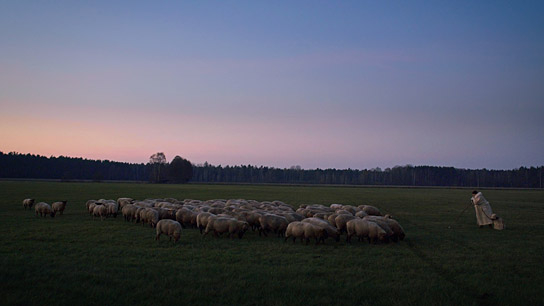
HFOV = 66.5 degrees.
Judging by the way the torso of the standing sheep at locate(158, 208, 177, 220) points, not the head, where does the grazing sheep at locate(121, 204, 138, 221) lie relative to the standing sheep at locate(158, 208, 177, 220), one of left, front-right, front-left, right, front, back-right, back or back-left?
back-left

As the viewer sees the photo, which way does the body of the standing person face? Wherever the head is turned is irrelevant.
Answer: to the viewer's left
